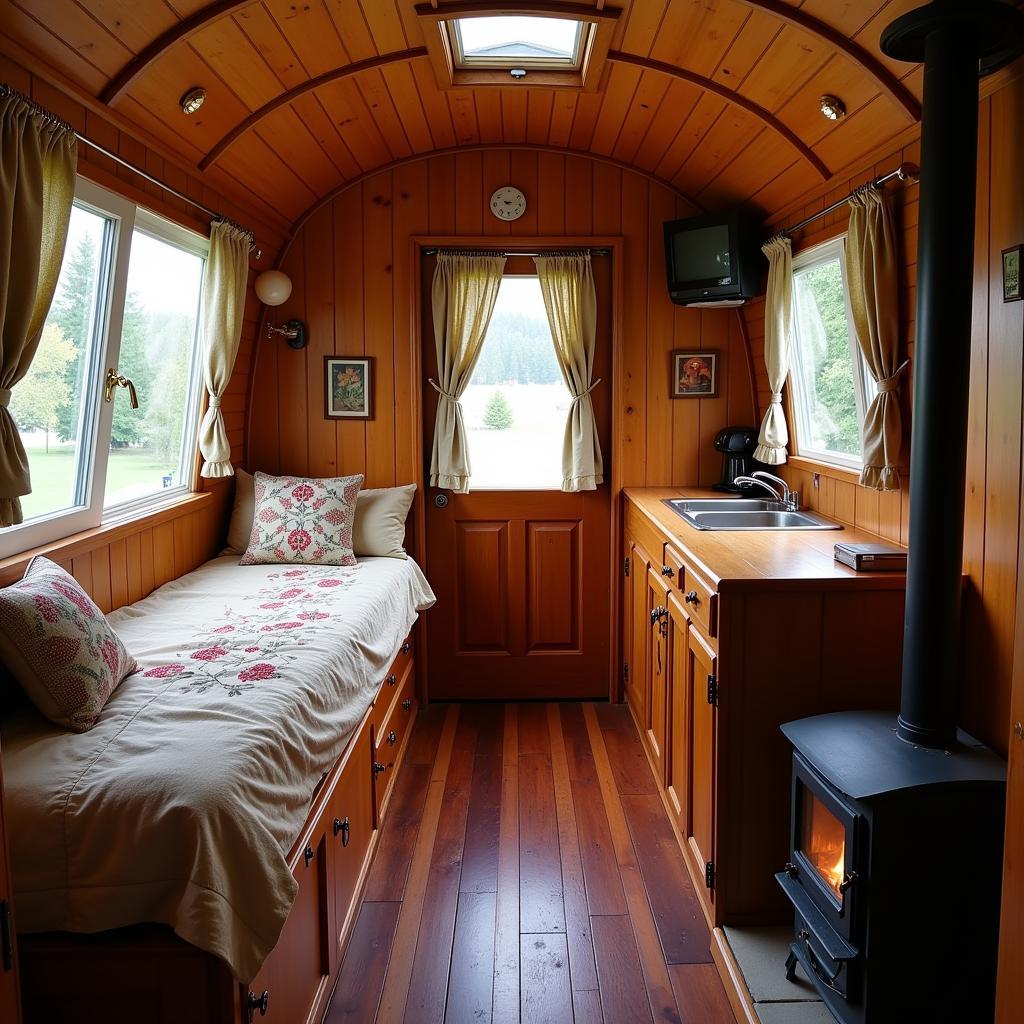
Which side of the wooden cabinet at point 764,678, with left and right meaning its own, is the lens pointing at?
left

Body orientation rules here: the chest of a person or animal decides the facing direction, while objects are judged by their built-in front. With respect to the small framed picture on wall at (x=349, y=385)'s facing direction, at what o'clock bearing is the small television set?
The small television set is roughly at 10 o'clock from the small framed picture on wall.

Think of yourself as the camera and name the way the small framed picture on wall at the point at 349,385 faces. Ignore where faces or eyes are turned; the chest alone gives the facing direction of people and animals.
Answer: facing the viewer

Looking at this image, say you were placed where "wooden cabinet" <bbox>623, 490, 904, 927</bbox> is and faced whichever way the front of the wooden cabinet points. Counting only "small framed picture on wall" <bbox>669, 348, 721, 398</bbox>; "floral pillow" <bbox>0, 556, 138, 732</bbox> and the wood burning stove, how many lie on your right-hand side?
1

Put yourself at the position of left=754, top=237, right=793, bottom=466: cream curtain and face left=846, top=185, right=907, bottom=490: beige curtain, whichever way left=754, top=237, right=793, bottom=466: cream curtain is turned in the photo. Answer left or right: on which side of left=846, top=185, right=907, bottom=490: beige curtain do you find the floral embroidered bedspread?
right

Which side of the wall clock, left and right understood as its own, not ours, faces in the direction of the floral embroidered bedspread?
front

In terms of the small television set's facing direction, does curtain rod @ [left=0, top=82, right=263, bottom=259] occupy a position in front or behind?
in front

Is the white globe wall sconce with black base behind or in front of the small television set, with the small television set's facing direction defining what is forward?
in front

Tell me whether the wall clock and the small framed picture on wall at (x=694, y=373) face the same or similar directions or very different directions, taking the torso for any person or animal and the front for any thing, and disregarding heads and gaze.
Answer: same or similar directions

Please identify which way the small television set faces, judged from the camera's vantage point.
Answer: facing the viewer and to the left of the viewer

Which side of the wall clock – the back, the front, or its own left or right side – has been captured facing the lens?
front

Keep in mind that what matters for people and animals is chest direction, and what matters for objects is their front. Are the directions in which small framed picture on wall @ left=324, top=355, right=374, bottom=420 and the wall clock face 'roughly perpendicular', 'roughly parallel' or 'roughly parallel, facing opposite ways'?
roughly parallel
